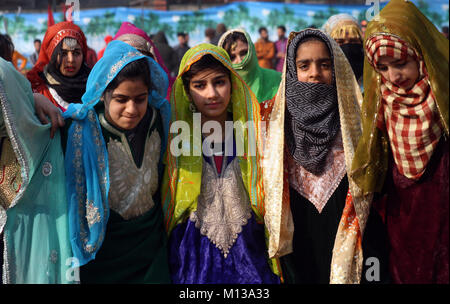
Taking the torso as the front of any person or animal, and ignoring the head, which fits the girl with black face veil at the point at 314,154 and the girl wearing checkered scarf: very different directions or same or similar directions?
same or similar directions

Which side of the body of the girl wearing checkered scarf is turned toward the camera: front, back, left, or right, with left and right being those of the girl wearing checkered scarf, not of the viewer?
front

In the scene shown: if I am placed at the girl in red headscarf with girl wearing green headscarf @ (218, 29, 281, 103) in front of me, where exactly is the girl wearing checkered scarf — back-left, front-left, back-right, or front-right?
front-right

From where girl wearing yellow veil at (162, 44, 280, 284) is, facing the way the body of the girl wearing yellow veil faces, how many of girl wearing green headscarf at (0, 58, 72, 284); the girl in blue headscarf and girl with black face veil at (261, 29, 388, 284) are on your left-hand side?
1

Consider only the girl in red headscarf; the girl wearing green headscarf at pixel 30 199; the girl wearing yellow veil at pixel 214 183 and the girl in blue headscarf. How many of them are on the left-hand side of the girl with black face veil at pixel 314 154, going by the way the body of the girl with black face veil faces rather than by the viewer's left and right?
0

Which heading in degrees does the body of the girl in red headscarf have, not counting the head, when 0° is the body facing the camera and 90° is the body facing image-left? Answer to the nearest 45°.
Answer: approximately 315°

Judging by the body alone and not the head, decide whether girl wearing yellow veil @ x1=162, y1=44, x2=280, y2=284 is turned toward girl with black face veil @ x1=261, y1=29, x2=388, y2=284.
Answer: no

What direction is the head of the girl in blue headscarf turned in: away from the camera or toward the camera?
toward the camera

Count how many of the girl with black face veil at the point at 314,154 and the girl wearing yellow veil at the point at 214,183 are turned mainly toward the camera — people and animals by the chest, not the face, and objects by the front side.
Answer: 2

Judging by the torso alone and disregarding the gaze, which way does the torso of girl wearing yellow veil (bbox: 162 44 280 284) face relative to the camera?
toward the camera

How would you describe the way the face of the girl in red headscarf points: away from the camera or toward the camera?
toward the camera

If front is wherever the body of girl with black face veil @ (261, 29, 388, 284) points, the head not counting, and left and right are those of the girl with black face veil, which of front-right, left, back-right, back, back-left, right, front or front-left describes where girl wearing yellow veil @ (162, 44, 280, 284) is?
right

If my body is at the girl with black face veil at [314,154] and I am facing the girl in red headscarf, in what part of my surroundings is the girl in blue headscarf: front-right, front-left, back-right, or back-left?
front-left

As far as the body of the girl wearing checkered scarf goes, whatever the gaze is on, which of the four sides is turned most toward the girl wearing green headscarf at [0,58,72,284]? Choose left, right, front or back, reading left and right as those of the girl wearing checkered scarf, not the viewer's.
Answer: right

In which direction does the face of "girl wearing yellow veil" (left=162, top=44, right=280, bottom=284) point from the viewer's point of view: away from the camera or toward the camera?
toward the camera

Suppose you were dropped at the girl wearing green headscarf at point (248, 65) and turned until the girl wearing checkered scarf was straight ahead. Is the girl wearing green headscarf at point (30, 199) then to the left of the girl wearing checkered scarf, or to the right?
right

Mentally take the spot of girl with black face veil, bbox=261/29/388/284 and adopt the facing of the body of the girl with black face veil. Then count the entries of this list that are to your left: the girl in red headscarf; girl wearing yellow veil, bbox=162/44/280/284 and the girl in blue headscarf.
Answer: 0
